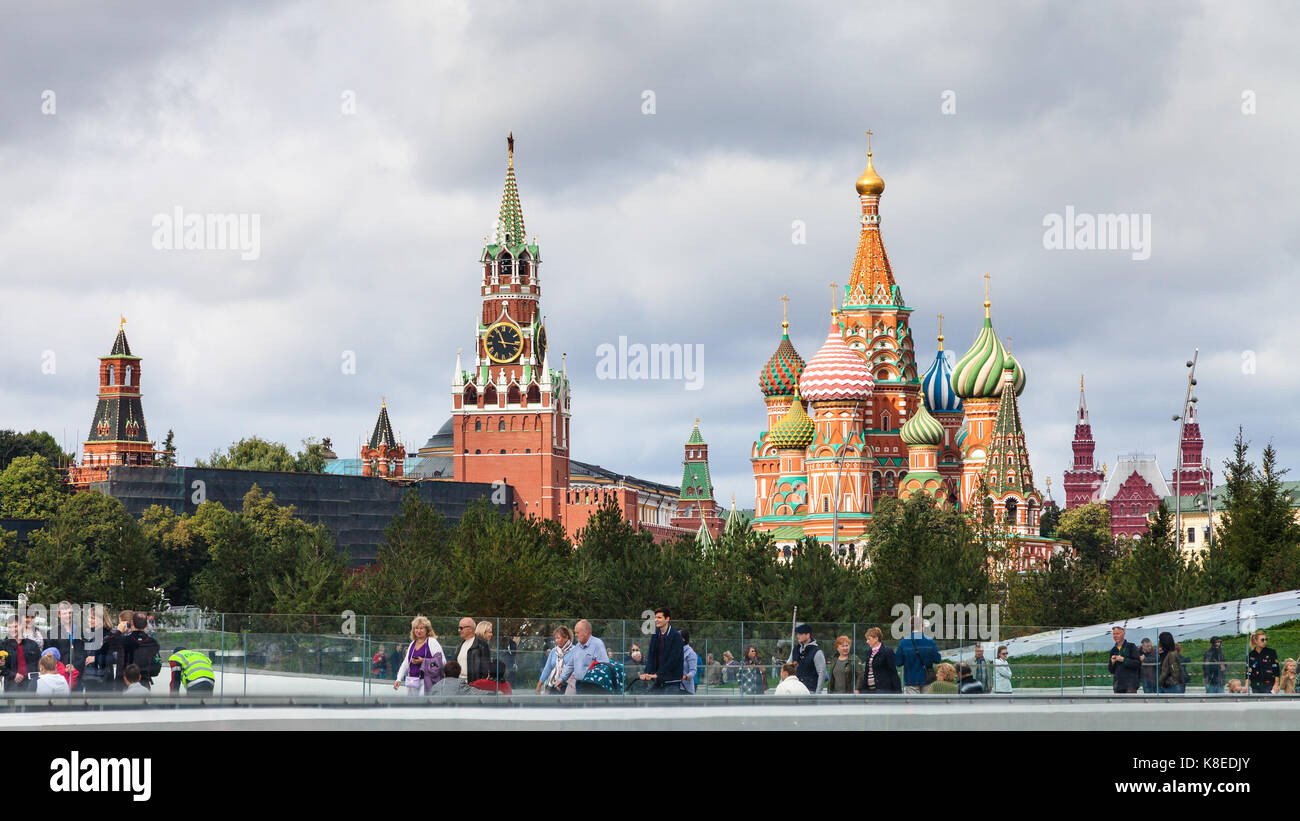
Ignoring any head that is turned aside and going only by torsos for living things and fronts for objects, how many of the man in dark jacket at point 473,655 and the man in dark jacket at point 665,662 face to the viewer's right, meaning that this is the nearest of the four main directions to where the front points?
0

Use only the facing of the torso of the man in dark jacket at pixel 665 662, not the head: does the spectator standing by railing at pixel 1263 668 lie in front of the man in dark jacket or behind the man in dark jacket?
behind

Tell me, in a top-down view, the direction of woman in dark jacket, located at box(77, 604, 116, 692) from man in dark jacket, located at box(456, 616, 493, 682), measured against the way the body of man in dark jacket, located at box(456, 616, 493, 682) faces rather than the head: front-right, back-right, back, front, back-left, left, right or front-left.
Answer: front-right

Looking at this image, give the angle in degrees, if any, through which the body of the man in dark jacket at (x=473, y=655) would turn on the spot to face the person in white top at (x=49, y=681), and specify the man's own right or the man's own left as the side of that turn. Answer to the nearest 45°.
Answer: approximately 45° to the man's own right

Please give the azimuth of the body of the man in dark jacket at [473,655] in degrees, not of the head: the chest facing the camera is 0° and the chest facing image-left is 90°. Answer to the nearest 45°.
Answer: approximately 45°

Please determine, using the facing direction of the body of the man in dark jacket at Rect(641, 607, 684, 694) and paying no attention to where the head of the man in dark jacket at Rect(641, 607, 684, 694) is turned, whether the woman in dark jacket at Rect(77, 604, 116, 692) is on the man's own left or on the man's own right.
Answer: on the man's own right

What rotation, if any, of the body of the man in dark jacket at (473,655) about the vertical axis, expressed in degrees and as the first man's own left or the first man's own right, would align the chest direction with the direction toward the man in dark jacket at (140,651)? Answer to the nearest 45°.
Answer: approximately 45° to the first man's own right

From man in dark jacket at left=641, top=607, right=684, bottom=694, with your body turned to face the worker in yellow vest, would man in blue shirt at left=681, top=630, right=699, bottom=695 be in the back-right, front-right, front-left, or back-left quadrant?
back-right

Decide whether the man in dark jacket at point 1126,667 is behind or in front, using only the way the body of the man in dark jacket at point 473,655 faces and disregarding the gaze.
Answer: behind

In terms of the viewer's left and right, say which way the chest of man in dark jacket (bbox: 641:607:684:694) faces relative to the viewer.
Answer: facing the viewer and to the left of the viewer
